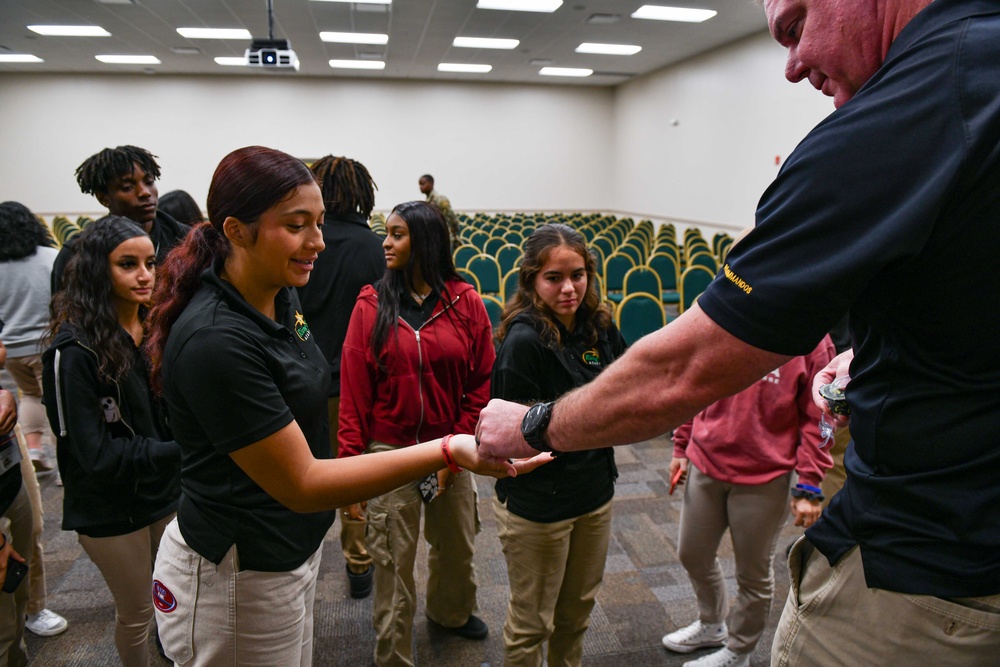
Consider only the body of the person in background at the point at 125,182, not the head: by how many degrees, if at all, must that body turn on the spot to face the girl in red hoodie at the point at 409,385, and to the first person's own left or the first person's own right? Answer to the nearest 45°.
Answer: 0° — they already face them

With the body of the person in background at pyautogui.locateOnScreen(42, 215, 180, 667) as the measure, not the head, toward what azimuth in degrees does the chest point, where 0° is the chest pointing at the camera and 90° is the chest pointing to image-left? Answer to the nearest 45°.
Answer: approximately 315°

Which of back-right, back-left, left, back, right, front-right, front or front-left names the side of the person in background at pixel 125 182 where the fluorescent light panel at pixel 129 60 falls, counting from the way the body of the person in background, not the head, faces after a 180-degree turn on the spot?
front-right

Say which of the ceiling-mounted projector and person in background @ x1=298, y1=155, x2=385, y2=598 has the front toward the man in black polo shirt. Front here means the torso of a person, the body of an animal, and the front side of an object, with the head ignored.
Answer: the ceiling-mounted projector

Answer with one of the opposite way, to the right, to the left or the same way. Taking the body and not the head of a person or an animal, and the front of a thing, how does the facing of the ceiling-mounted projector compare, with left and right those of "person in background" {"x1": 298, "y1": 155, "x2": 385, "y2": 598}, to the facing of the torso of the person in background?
the opposite way

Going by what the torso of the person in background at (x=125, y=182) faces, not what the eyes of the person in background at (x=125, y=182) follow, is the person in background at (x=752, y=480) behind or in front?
in front

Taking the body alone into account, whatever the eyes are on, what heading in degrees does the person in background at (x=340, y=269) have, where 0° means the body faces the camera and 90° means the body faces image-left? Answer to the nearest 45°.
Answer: approximately 180°

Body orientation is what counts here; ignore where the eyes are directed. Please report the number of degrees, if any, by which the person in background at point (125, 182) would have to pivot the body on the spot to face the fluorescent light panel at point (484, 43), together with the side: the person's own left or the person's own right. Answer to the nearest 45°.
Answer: approximately 90° to the person's own left

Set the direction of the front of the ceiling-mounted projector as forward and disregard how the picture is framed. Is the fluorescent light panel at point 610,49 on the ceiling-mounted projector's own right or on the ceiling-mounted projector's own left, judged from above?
on the ceiling-mounted projector's own left

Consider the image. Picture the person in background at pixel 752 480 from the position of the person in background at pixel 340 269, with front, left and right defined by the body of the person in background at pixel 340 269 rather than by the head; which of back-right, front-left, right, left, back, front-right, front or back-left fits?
back-right

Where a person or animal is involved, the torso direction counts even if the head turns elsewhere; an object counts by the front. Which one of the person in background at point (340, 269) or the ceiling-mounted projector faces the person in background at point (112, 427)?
the ceiling-mounted projector
